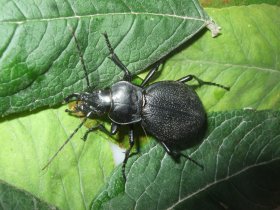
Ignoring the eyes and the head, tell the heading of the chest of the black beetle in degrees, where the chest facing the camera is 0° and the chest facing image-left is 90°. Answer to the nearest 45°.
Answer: approximately 90°

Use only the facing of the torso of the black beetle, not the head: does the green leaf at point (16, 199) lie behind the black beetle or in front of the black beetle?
in front
